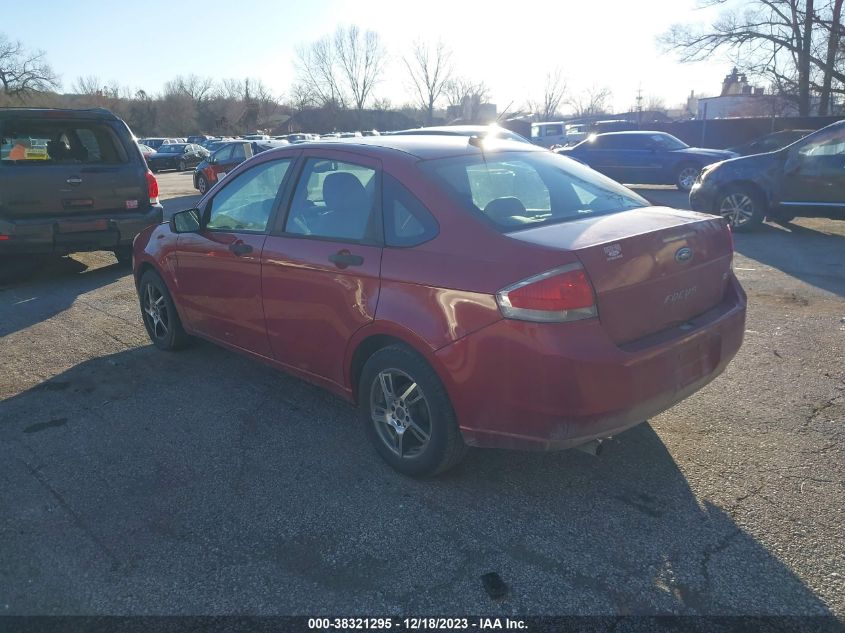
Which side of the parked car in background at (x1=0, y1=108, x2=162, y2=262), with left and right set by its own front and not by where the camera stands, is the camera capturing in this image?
back

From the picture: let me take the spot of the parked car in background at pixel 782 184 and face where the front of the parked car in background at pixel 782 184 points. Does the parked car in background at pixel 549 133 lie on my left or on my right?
on my right

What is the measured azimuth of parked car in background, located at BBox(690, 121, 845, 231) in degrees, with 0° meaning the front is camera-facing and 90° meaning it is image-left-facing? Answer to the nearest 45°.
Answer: approximately 90°

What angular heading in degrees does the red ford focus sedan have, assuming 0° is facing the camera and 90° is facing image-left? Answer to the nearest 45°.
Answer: approximately 135°

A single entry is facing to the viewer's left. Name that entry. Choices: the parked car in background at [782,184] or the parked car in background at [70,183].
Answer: the parked car in background at [782,184]

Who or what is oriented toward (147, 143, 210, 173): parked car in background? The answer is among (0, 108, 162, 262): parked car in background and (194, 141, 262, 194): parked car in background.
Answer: (0, 108, 162, 262): parked car in background

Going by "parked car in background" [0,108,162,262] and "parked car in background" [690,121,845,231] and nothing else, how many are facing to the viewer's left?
1

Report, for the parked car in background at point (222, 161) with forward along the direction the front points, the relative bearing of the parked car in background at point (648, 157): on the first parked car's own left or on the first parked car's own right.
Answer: on the first parked car's own left

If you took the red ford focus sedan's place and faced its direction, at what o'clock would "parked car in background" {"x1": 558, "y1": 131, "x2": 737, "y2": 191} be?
The parked car in background is roughly at 2 o'clock from the red ford focus sedan.

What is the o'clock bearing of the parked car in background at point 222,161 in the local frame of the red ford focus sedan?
The parked car in background is roughly at 1 o'clock from the red ford focus sedan.

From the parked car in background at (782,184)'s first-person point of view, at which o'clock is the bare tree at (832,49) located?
The bare tree is roughly at 3 o'clock from the parked car in background.
